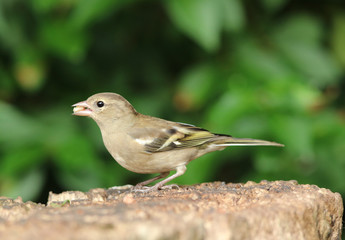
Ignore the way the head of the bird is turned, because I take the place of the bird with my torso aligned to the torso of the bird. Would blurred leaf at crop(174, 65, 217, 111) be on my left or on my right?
on my right

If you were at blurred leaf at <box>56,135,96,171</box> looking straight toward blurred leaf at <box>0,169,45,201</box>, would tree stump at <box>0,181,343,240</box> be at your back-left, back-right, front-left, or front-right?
back-left

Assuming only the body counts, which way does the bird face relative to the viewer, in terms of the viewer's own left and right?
facing to the left of the viewer

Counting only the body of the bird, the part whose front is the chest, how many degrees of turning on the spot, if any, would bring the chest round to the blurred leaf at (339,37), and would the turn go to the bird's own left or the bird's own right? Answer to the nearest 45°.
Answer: approximately 135° to the bird's own right
